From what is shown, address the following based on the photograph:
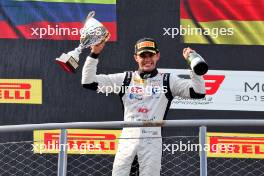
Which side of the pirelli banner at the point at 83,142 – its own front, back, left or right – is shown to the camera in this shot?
front

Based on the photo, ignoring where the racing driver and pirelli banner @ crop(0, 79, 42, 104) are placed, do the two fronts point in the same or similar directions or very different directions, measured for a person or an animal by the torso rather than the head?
same or similar directions

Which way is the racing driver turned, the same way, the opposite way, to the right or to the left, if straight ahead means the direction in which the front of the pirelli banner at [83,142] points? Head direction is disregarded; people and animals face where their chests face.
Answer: the same way

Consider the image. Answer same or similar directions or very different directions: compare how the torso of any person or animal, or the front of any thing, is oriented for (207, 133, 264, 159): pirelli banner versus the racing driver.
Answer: same or similar directions

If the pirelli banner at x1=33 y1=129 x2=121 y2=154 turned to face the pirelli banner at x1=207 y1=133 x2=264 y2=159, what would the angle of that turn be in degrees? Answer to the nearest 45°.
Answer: approximately 90° to its left

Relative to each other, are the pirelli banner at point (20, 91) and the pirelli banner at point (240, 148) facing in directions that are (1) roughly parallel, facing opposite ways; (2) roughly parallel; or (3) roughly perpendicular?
roughly parallel

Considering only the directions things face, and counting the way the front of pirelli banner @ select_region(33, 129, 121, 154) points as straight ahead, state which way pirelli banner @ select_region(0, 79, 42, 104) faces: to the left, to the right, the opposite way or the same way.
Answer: the same way

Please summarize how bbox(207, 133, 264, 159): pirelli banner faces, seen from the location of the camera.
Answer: facing the viewer

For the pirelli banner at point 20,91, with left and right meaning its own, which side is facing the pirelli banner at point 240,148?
left

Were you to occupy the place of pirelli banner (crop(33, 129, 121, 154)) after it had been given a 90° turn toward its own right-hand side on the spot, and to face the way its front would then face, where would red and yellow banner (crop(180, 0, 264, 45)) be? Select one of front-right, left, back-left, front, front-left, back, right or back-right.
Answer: back

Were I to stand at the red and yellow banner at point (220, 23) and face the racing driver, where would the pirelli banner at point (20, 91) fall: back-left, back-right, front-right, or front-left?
front-right

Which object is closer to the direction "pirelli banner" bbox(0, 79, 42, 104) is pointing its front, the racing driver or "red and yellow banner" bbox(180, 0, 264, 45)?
the racing driver

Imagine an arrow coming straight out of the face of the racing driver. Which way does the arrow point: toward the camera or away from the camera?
toward the camera
